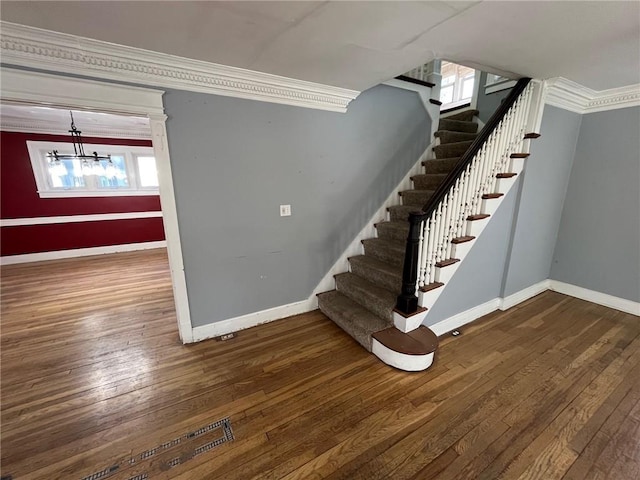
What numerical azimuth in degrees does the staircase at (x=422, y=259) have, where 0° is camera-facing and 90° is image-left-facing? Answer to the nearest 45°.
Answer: approximately 45°

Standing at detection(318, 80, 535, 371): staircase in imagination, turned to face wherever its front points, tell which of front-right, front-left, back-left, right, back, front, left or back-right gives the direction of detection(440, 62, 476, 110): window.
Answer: back-right

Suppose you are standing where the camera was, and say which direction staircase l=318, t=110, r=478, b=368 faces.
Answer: facing the viewer and to the left of the viewer

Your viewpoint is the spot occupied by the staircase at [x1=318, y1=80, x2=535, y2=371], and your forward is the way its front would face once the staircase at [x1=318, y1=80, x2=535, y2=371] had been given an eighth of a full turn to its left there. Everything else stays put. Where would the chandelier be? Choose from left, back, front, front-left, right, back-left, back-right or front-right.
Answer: right

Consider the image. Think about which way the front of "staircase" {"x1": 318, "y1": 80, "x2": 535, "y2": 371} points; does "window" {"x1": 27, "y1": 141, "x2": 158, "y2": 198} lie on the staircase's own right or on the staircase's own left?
on the staircase's own right

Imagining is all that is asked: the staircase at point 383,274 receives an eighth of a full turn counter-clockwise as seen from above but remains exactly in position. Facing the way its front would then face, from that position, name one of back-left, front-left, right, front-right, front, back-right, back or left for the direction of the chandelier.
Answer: right

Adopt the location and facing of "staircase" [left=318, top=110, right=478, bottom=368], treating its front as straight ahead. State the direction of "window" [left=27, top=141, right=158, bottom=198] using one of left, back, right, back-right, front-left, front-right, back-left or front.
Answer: front-right
